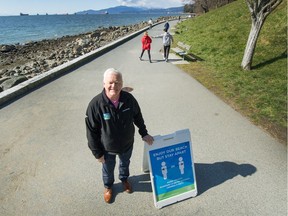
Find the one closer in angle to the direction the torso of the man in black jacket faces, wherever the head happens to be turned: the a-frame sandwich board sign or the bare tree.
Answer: the a-frame sandwich board sign

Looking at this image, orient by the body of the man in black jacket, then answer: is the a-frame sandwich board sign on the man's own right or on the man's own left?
on the man's own left

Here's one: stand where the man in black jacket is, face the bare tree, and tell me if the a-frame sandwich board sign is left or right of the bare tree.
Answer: right

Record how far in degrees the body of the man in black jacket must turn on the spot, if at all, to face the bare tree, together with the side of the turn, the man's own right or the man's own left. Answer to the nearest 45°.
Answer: approximately 135° to the man's own left

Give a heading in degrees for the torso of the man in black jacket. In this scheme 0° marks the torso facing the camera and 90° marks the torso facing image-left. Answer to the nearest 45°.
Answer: approximately 0°
